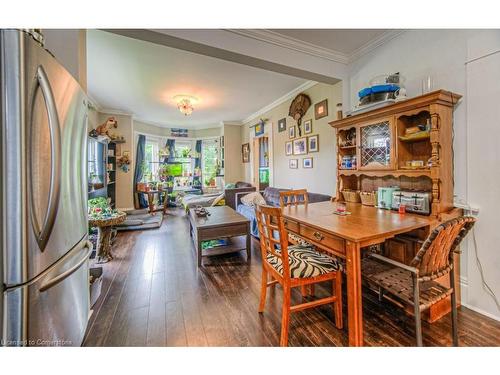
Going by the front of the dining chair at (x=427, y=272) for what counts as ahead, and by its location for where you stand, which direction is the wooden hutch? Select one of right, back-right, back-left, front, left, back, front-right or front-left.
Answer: front-right

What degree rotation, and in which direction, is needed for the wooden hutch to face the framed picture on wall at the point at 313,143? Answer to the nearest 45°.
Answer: approximately 90° to its right

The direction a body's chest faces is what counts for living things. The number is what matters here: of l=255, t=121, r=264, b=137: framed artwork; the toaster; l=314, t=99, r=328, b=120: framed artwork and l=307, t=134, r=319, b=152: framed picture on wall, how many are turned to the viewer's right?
0

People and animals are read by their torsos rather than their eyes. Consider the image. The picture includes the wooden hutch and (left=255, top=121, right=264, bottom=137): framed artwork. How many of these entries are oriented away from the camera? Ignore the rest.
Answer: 0

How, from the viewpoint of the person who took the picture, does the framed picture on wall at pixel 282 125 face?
facing the viewer and to the left of the viewer

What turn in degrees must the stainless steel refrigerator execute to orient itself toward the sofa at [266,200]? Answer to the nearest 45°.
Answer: approximately 90° to its left

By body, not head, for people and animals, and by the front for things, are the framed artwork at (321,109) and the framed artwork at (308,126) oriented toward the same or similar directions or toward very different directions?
same or similar directions

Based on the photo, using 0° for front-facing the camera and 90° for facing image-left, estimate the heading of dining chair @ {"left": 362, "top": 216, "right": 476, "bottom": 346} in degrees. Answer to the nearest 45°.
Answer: approximately 135°

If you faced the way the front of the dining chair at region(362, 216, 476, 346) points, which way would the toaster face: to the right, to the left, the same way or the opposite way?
to the left

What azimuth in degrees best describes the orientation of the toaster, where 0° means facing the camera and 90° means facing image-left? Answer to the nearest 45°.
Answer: approximately 45°
